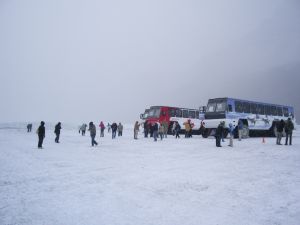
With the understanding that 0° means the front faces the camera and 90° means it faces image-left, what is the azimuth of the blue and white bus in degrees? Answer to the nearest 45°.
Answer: approximately 45°

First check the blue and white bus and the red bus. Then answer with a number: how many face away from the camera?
0

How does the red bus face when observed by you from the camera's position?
facing the viewer and to the left of the viewer

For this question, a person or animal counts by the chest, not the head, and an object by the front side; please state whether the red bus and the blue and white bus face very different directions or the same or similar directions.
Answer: same or similar directions

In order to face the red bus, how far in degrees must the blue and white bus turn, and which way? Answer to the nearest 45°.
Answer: approximately 45° to its right

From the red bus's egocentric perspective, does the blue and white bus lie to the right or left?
on its left
